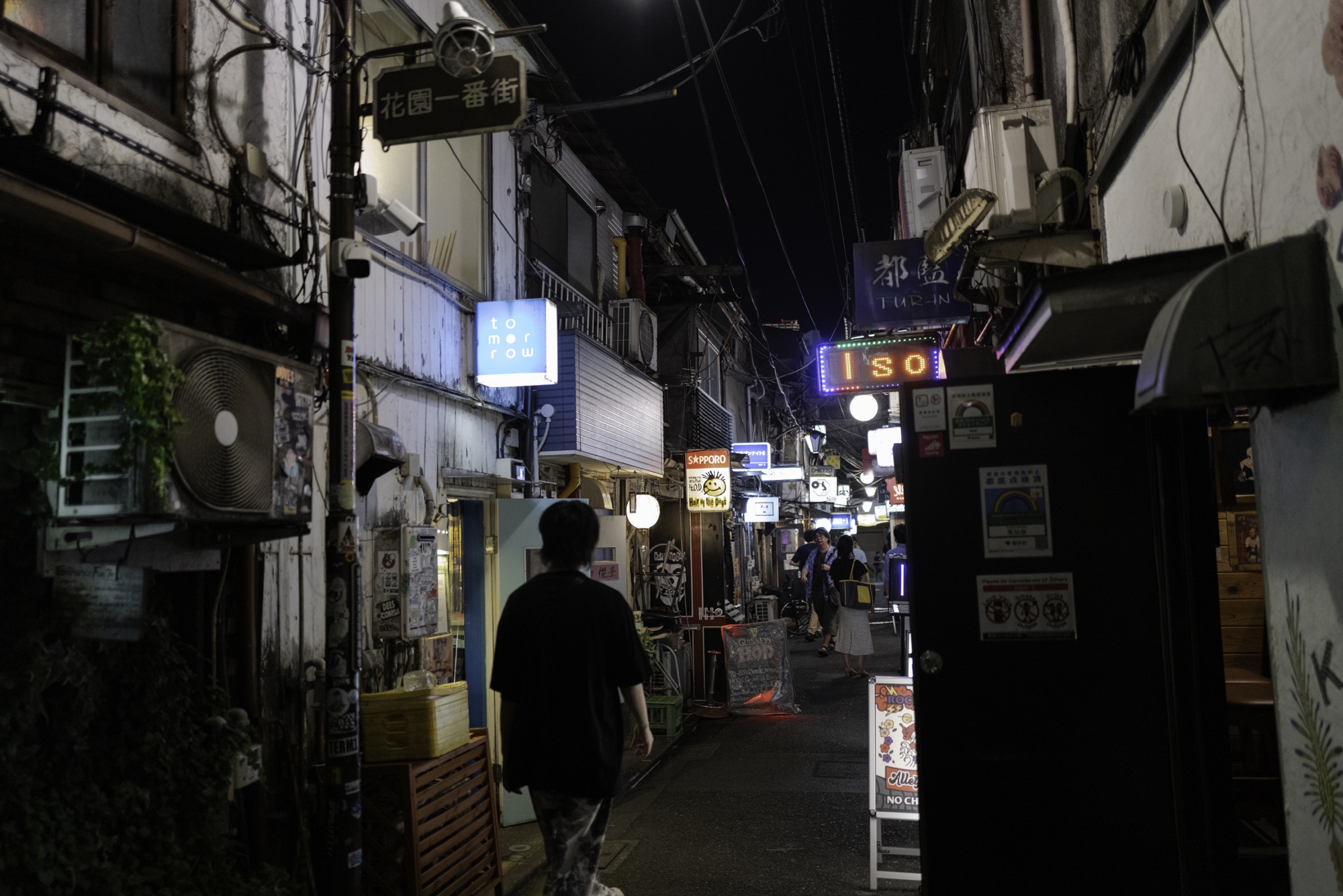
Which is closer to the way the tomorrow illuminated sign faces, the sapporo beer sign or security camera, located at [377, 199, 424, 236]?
the security camera

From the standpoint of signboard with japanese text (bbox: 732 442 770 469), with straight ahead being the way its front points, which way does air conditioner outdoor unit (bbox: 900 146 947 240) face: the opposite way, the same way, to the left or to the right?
to the right

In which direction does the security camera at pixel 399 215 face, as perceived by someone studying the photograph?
facing the viewer and to the right of the viewer

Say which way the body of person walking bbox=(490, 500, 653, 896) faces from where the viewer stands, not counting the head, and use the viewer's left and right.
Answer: facing away from the viewer

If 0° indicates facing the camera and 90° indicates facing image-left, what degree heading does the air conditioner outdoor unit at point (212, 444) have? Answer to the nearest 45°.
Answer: approximately 315°

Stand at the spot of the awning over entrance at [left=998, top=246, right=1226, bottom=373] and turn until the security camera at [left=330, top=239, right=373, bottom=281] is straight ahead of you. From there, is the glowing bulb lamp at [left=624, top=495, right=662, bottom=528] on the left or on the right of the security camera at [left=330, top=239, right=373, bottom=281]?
right

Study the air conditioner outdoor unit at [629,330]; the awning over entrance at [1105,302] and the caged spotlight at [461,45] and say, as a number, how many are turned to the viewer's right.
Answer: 1

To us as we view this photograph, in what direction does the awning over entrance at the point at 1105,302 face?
facing to the left of the viewer

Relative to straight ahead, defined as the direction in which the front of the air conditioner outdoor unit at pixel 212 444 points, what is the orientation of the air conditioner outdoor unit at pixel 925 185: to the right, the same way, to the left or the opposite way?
the opposite way

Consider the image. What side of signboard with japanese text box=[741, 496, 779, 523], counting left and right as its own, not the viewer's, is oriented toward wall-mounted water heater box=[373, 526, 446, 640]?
front

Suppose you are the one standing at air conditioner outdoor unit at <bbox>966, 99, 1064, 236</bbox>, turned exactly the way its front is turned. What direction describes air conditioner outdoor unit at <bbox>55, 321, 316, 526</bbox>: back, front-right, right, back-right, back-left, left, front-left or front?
front-left

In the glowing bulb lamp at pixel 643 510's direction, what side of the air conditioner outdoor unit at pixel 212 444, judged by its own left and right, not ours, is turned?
left
